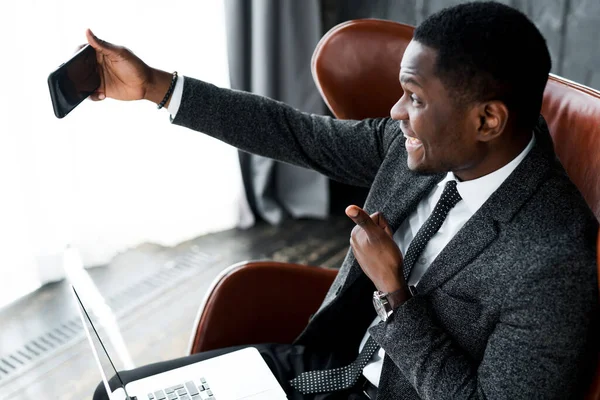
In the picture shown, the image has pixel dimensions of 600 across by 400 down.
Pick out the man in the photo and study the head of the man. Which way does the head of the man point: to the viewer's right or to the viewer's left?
to the viewer's left

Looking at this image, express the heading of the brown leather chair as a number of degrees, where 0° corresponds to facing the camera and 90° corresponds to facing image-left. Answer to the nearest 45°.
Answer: approximately 45°

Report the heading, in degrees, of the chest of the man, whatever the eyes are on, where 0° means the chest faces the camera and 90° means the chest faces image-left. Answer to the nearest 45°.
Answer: approximately 45°
